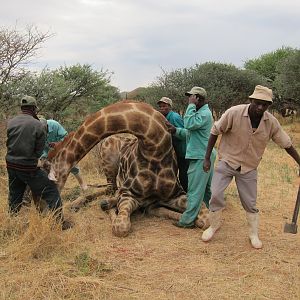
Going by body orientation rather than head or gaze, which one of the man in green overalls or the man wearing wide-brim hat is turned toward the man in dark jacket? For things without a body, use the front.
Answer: the man in green overalls

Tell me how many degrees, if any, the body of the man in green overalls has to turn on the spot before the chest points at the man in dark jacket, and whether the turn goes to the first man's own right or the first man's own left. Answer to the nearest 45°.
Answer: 0° — they already face them

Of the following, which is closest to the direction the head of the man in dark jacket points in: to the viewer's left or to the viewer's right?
to the viewer's right

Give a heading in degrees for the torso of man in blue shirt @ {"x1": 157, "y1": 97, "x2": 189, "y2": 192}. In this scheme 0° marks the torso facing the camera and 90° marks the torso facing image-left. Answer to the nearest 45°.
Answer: approximately 45°

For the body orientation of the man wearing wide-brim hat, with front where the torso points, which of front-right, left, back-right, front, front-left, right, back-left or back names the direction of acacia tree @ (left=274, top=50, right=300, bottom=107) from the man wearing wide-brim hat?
back

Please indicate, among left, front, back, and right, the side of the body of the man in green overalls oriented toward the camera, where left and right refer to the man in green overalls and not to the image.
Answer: left

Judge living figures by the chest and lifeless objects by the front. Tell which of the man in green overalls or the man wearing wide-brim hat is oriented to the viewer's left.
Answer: the man in green overalls

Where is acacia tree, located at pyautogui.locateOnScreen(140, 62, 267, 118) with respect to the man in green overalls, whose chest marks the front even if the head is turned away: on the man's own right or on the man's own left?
on the man's own right

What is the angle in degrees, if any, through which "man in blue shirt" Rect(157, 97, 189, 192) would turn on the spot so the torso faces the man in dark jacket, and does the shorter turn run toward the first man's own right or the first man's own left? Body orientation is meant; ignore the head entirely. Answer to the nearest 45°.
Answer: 0° — they already face them
